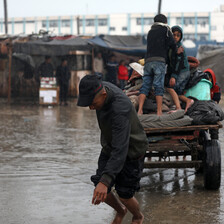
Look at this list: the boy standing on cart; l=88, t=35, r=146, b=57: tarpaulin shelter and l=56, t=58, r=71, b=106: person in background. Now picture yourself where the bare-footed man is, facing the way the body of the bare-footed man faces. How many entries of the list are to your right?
3

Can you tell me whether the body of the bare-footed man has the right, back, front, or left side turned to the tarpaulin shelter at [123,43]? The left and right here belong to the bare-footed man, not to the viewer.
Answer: right

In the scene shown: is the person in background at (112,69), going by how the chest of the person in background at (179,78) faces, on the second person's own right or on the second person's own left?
on the second person's own right

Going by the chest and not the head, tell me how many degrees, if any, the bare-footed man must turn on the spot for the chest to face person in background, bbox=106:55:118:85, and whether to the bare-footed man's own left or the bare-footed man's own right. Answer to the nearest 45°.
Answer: approximately 90° to the bare-footed man's own right

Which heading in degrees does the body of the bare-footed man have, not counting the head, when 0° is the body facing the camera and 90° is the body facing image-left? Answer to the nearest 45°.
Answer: approximately 90°

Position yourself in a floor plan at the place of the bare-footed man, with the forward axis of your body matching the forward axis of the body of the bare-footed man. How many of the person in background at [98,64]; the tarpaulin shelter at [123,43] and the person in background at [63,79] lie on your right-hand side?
3

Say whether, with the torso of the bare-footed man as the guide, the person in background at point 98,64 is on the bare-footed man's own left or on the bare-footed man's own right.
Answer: on the bare-footed man's own right

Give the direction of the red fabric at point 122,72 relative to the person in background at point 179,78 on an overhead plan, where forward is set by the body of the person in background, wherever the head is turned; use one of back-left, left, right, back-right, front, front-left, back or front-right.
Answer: back-right
